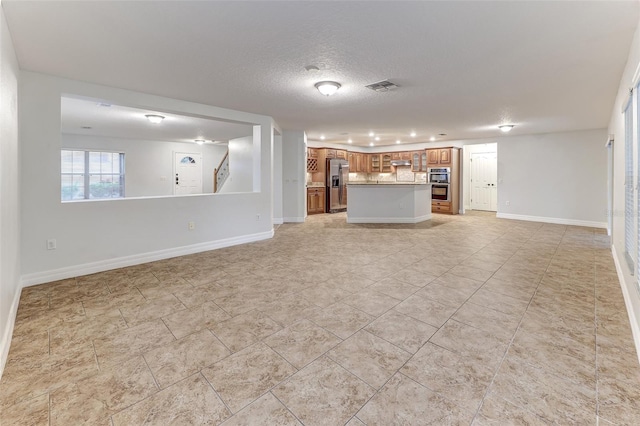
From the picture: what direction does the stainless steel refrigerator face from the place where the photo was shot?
facing the viewer and to the right of the viewer

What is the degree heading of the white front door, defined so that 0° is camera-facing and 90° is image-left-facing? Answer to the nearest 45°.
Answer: approximately 0°

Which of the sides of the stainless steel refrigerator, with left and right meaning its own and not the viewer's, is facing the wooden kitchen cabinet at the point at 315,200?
right

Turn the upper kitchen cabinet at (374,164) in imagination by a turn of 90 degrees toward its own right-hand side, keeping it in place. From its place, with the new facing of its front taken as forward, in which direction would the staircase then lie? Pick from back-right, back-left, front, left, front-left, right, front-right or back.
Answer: front-left

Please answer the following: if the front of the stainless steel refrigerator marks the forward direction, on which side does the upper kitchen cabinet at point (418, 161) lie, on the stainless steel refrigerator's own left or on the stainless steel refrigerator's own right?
on the stainless steel refrigerator's own left

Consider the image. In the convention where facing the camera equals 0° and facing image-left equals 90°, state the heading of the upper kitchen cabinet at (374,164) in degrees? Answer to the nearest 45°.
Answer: approximately 0°

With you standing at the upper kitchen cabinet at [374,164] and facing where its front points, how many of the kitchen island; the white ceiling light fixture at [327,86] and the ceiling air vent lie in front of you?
3

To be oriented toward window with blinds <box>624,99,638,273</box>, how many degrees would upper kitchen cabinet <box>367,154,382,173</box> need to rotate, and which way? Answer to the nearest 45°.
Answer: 0° — it already faces it

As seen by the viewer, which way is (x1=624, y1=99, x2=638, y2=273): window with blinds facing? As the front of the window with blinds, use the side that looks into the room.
to the viewer's left

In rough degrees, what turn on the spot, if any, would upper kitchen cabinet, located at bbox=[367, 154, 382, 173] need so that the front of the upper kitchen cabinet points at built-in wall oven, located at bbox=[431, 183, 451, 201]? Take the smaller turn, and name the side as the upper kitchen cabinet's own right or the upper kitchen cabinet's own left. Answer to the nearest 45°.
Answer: approximately 45° to the upper kitchen cabinet's own left

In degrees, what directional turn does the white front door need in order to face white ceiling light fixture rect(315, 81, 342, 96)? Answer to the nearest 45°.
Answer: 0° — it already faces it

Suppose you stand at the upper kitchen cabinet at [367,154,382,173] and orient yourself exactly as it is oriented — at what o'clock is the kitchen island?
The kitchen island is roughly at 12 o'clock from the upper kitchen cabinet.

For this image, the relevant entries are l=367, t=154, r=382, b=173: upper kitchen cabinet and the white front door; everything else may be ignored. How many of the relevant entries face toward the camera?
2
